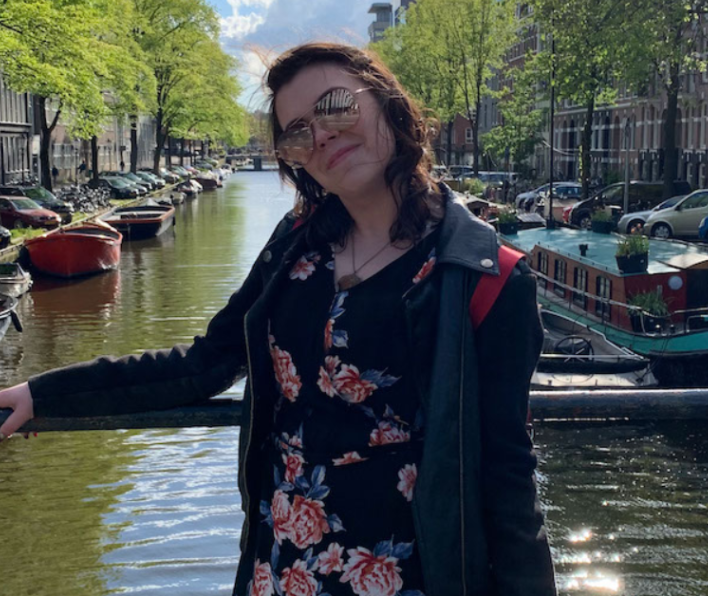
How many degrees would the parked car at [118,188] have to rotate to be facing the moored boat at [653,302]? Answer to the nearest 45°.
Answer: approximately 45° to its right

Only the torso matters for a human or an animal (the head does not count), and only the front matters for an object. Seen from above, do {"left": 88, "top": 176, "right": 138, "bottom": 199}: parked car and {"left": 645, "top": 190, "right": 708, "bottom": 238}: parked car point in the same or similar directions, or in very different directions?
very different directions

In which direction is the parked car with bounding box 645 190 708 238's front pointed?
to the viewer's left

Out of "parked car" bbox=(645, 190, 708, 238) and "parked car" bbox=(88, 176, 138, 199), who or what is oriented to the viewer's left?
"parked car" bbox=(645, 190, 708, 238)

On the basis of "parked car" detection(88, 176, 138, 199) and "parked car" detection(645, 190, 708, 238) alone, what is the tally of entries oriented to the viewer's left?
1

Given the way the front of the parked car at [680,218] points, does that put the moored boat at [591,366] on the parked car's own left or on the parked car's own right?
on the parked car's own left
